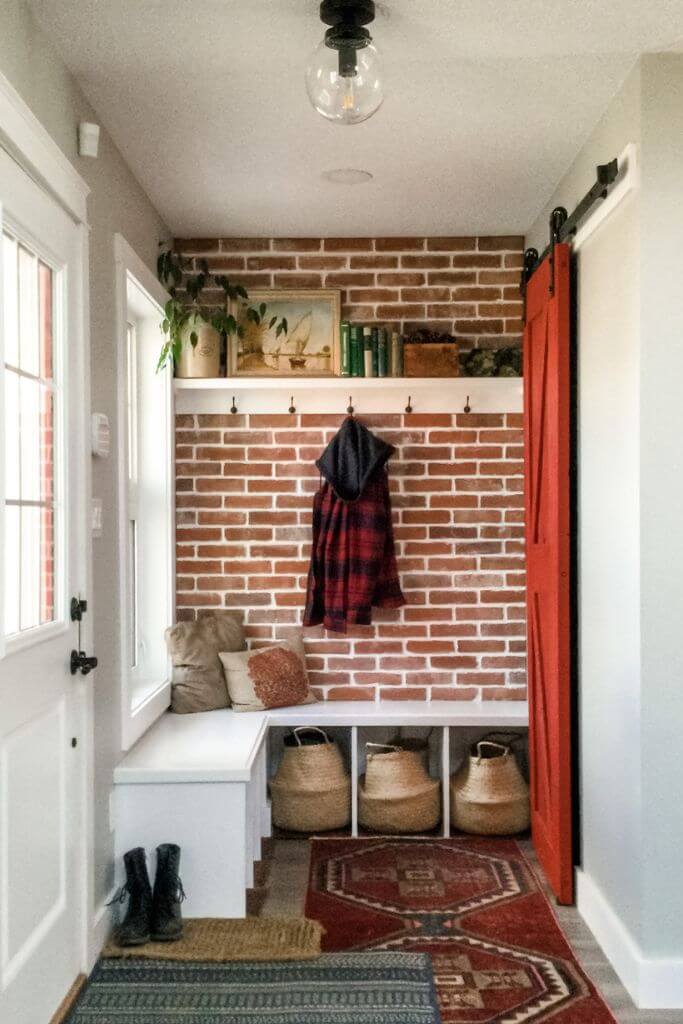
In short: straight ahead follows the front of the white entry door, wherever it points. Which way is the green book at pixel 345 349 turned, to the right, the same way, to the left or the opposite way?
to the right

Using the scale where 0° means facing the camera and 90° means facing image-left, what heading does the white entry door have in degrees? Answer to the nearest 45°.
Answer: approximately 270°

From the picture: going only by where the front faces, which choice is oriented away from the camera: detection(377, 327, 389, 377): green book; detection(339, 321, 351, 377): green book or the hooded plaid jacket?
the hooded plaid jacket

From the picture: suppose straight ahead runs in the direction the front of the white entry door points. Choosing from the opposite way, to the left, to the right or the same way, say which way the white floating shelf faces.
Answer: to the right

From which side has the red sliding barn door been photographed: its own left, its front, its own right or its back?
left

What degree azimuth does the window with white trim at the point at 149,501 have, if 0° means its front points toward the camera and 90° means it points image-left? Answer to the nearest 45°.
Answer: approximately 270°

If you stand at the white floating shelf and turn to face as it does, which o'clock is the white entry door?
The white entry door is roughly at 1 o'clock from the white floating shelf.

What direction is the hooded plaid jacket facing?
away from the camera

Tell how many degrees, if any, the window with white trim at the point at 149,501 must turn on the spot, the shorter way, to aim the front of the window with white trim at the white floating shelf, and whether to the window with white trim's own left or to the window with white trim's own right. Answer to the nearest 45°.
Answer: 0° — it already faces it
